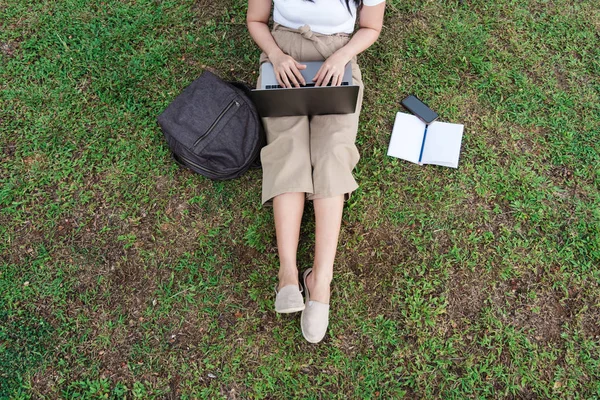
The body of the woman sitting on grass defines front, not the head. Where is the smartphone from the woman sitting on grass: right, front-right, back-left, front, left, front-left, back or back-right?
back-left

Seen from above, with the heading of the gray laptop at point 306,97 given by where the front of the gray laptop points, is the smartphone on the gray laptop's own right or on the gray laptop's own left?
on the gray laptop's own right

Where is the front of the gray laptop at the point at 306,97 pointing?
away from the camera

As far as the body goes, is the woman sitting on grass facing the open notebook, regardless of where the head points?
no

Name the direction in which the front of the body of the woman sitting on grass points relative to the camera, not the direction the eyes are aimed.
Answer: toward the camera

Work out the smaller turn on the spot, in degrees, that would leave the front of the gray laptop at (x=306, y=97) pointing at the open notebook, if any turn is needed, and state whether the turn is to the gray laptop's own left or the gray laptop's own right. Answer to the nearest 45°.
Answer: approximately 45° to the gray laptop's own right
